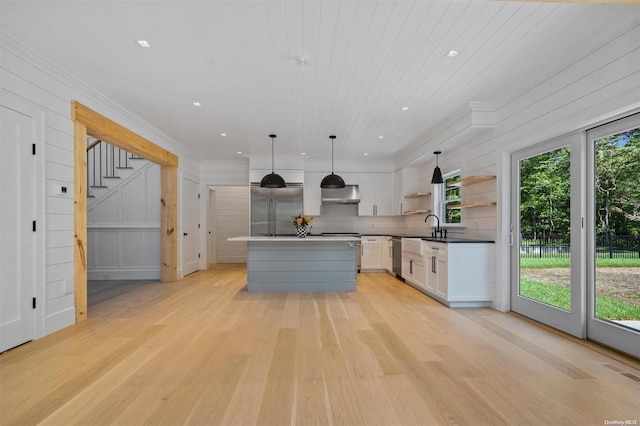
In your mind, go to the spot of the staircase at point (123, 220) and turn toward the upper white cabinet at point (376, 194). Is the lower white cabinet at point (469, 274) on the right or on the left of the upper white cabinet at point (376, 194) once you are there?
right

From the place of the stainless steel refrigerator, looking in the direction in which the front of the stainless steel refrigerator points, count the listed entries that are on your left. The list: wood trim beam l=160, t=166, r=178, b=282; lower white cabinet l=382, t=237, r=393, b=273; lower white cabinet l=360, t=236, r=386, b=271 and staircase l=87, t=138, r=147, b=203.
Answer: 2

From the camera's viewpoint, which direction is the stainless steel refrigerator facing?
toward the camera

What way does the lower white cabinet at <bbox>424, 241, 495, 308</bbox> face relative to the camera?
to the viewer's left

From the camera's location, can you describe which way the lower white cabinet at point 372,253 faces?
facing the viewer

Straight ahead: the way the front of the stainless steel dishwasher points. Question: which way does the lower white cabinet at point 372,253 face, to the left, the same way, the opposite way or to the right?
to the left

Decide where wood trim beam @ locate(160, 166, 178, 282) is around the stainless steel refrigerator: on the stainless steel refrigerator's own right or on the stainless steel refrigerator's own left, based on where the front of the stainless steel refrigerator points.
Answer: on the stainless steel refrigerator's own right

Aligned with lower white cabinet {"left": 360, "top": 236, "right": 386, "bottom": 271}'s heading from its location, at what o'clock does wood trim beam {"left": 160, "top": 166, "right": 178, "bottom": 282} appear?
The wood trim beam is roughly at 2 o'clock from the lower white cabinet.
